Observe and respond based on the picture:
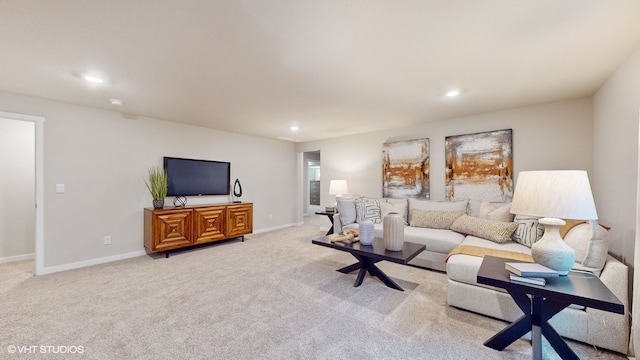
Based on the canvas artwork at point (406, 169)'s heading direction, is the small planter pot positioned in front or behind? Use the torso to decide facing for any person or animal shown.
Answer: in front

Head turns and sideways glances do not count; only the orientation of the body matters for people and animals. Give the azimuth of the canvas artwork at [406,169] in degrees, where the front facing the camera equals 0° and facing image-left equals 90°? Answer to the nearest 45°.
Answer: approximately 45°

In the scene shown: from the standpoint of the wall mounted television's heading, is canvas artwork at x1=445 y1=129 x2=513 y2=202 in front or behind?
in front

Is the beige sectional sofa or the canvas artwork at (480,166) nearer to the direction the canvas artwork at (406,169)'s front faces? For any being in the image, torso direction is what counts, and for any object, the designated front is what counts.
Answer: the beige sectional sofa

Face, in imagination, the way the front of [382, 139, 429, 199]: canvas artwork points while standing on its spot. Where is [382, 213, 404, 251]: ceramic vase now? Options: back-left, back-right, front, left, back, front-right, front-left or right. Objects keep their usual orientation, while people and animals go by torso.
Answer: front-left

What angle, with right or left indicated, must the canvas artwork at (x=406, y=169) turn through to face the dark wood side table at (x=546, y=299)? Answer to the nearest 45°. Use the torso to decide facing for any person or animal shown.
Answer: approximately 45° to its left

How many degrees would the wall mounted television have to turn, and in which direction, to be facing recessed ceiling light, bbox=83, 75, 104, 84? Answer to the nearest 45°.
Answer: approximately 90° to its right

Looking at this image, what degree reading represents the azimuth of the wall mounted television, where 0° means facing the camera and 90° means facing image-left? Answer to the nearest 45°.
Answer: approximately 315°

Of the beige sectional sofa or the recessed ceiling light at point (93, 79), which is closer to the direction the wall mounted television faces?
the beige sectional sofa

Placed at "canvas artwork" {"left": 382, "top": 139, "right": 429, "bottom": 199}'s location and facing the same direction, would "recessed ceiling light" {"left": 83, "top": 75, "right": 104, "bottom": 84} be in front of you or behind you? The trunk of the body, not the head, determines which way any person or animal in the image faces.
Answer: in front

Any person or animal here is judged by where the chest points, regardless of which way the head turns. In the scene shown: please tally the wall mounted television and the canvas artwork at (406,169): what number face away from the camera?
0

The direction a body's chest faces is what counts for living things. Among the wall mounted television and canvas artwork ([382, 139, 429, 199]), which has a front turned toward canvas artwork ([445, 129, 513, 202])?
the wall mounted television

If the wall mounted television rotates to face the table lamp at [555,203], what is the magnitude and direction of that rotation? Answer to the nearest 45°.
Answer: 0° — it already faces it
